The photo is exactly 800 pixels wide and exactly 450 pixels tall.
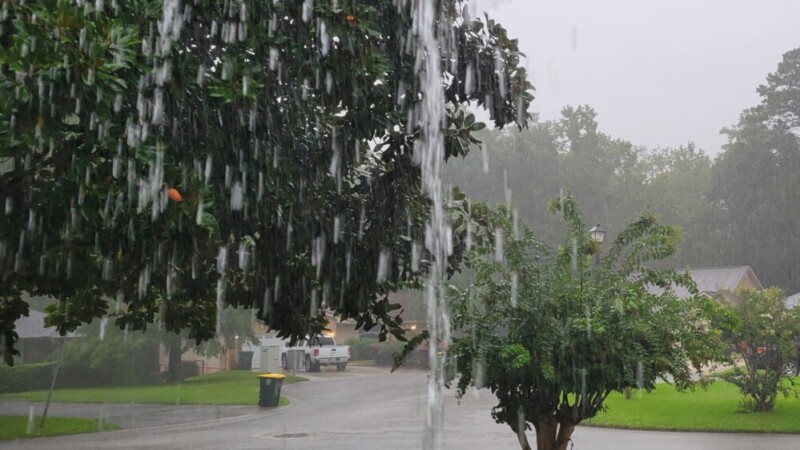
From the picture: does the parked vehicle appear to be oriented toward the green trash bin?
no

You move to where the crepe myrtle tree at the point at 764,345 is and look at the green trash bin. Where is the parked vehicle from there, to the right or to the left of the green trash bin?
right

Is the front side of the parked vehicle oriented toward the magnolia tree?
no
